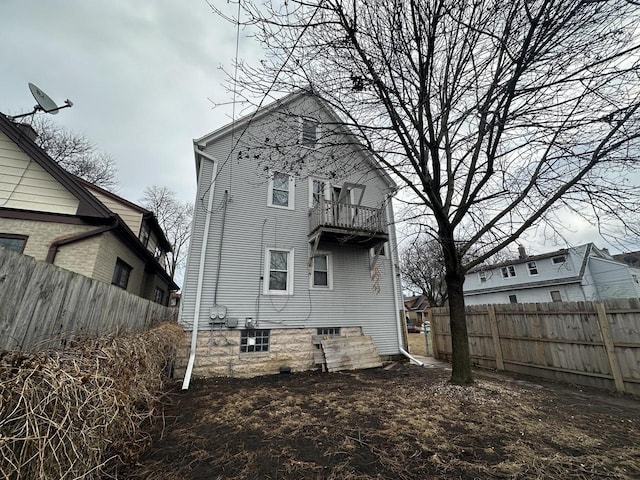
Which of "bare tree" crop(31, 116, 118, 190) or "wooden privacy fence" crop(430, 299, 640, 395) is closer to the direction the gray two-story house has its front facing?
the bare tree

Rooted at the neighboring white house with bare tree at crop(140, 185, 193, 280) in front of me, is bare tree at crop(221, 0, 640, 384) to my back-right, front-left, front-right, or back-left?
front-left

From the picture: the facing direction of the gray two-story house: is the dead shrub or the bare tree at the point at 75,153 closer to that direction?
the bare tree

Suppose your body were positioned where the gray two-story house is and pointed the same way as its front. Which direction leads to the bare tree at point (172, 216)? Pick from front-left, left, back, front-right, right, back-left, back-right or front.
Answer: front-left

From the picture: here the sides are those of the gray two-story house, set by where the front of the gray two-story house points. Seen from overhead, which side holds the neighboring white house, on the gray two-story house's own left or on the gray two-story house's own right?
on the gray two-story house's own right

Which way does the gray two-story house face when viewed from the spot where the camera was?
facing away from the viewer

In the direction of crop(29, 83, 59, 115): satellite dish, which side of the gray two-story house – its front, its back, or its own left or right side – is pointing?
left

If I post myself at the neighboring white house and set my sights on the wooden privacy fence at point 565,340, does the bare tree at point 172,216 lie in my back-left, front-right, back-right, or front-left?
front-right

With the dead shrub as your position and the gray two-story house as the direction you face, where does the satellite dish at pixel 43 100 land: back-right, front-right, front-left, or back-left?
front-left

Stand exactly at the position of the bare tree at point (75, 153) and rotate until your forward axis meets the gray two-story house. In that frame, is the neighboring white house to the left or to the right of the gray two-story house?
left

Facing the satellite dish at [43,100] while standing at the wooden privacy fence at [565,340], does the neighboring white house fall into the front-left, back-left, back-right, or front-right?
back-right

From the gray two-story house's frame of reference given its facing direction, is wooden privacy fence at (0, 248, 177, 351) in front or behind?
behind

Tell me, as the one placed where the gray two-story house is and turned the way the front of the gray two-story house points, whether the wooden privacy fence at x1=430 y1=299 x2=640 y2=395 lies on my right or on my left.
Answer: on my right

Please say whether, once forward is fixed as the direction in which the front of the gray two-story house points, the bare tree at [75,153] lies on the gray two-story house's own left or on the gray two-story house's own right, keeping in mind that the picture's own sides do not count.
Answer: on the gray two-story house's own left

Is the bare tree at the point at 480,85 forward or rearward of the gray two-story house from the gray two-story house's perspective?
rearward
